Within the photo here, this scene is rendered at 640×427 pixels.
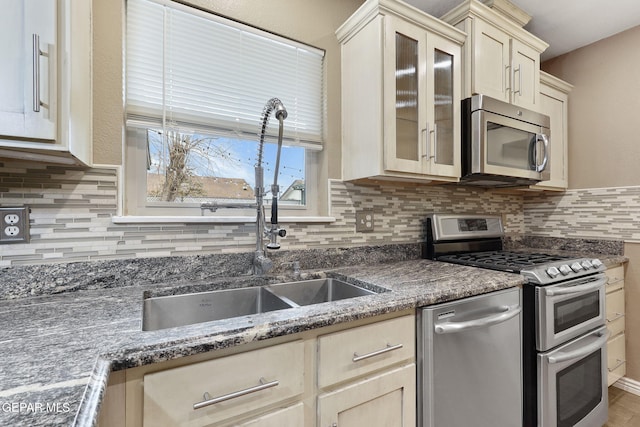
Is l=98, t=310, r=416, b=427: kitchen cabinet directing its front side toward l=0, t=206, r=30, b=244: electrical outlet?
no

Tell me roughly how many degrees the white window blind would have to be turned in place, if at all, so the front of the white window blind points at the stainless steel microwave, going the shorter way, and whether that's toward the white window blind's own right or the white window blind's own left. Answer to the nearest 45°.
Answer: approximately 45° to the white window blind's own left

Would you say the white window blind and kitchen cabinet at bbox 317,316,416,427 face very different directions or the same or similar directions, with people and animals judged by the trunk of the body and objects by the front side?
same or similar directions

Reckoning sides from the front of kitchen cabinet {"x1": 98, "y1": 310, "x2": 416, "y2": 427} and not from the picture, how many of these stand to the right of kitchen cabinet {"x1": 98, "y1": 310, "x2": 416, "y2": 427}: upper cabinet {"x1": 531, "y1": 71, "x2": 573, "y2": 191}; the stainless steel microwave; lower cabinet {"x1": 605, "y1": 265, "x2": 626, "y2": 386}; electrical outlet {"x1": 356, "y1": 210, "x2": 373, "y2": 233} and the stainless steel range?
0

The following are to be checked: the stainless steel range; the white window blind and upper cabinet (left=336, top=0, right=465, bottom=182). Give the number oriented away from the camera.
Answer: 0

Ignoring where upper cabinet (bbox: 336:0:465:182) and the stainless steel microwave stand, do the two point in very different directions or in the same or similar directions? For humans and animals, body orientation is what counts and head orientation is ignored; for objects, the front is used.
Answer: same or similar directions

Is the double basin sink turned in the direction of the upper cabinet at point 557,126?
no

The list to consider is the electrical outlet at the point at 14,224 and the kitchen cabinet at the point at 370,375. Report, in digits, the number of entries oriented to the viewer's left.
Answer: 0

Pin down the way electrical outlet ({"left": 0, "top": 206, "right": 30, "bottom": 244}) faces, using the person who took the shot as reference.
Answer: facing the viewer

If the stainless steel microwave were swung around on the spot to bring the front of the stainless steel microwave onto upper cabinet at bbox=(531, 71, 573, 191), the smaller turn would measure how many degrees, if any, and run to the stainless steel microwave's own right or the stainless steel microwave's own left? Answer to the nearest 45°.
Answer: approximately 135° to the stainless steel microwave's own left

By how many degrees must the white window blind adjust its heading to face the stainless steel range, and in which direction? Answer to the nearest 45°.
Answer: approximately 45° to its left

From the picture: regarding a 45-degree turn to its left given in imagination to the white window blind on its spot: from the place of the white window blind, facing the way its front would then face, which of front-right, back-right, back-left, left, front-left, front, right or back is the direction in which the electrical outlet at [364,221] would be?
front

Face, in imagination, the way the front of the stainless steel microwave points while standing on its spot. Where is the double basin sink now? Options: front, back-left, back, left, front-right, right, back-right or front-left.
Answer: right

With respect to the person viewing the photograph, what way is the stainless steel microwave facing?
facing the viewer and to the right of the viewer

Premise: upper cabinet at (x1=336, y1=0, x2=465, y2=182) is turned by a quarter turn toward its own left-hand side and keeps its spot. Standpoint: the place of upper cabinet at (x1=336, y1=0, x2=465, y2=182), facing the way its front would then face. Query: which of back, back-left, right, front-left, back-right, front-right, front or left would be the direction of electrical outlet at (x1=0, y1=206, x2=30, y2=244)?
back

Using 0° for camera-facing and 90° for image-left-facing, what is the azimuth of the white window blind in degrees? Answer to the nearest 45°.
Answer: approximately 315°

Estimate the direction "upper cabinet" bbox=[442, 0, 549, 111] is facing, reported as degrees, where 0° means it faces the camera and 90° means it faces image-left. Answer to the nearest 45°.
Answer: approximately 315°
